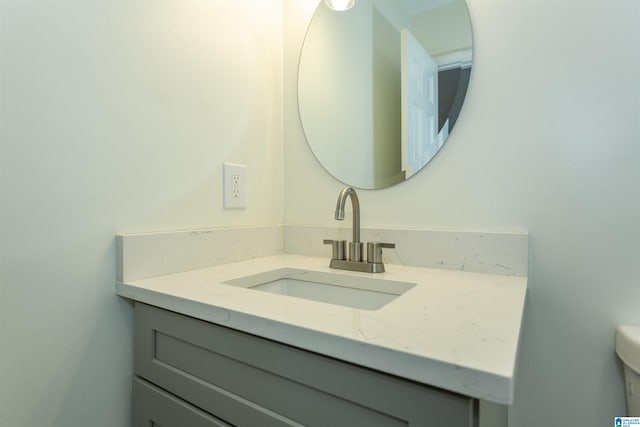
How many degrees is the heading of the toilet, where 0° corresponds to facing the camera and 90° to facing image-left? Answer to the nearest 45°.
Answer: approximately 45°

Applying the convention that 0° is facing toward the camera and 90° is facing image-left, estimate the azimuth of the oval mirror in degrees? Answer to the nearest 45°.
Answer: approximately 45°

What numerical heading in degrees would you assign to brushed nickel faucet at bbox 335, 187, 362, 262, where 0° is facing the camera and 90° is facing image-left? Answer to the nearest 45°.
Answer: approximately 45°

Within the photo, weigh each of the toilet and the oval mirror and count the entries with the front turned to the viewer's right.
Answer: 0

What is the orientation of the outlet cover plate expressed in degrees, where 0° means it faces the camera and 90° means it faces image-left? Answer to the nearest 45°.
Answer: approximately 315°

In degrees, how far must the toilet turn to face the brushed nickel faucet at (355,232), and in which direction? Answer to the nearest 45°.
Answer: approximately 45° to its right

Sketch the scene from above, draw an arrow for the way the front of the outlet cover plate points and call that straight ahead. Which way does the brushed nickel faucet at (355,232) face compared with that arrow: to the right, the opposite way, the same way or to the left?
to the right
